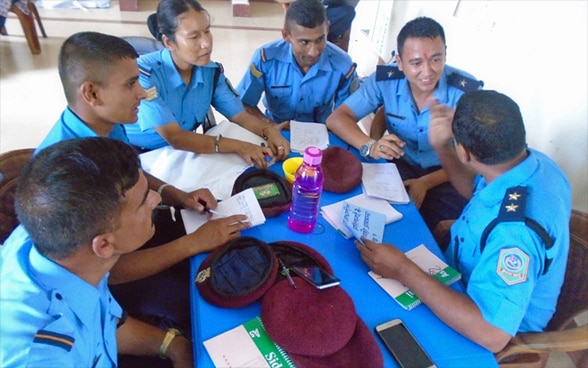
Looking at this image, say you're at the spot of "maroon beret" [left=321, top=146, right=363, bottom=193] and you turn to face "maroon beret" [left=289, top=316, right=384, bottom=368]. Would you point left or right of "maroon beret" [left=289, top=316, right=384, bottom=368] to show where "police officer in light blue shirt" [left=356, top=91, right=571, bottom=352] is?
left

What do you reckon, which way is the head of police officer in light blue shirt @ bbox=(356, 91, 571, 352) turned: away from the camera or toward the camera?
away from the camera

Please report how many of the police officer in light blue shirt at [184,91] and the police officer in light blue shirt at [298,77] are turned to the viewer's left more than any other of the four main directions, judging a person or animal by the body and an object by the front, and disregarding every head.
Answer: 0

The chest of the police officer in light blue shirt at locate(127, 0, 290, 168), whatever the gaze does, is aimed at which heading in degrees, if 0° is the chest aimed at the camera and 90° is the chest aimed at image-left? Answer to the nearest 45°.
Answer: approximately 315°

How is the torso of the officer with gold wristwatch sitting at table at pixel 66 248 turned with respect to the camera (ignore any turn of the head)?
to the viewer's right

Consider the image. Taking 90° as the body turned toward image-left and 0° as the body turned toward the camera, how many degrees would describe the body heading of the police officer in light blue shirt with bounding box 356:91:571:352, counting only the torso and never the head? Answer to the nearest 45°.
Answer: approximately 90°

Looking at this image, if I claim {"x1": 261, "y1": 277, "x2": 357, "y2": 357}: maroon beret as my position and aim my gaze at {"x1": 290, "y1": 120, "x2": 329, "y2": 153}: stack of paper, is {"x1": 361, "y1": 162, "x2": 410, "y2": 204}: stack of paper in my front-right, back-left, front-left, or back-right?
front-right

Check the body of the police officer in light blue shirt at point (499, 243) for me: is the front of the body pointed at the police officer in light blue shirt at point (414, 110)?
no

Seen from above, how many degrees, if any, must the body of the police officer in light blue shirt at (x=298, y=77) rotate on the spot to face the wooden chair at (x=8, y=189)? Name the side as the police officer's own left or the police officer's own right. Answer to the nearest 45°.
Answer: approximately 45° to the police officer's own right

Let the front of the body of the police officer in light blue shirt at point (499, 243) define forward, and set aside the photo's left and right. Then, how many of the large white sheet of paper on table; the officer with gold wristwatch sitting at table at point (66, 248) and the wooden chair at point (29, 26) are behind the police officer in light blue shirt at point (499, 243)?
0

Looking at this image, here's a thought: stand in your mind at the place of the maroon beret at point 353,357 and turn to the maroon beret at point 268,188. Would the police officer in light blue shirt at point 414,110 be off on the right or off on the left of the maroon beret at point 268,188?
right

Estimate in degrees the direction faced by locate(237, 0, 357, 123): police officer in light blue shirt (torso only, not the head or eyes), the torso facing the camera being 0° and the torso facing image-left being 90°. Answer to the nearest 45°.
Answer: approximately 0°

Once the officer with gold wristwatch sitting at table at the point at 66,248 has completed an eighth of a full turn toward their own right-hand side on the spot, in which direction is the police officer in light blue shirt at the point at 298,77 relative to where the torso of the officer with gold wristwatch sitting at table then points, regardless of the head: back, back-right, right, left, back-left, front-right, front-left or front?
left

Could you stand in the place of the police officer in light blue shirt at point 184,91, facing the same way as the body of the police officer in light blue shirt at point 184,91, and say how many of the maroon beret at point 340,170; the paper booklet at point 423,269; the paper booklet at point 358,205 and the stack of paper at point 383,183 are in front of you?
4
